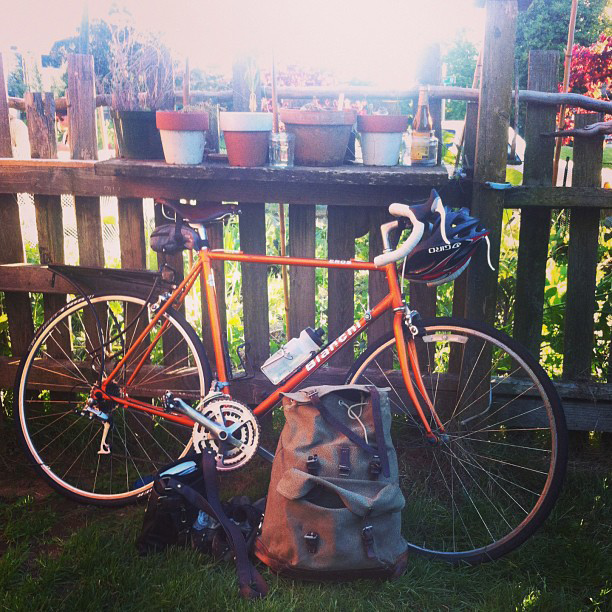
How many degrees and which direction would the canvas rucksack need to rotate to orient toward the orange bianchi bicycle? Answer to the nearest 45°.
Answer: approximately 180°

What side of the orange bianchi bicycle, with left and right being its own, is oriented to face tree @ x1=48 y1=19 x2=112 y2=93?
left

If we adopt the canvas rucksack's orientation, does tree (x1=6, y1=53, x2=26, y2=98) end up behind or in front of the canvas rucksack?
behind

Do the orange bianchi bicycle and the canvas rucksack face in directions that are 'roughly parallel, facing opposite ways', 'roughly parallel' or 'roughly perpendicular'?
roughly perpendicular

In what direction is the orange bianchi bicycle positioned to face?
to the viewer's right

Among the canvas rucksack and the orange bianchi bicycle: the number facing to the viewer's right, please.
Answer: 1

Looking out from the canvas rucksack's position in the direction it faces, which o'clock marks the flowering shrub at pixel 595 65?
The flowering shrub is roughly at 7 o'clock from the canvas rucksack.

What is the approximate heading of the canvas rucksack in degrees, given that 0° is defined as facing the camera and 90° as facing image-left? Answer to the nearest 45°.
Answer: approximately 0°

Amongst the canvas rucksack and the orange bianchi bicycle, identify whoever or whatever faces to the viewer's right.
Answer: the orange bianchi bicycle

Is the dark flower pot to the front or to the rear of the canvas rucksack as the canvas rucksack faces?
to the rear
